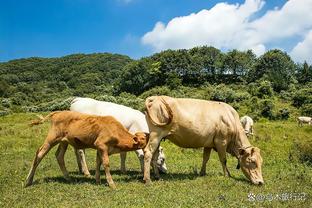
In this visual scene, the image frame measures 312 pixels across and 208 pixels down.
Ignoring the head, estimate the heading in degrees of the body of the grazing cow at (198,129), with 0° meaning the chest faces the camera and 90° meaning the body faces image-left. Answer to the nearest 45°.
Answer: approximately 270°

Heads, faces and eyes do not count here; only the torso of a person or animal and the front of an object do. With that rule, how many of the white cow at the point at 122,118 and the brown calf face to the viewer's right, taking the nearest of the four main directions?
2

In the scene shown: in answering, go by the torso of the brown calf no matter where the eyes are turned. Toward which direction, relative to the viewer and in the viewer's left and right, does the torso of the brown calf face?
facing to the right of the viewer

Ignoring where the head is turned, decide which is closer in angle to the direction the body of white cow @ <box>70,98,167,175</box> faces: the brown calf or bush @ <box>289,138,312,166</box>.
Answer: the bush

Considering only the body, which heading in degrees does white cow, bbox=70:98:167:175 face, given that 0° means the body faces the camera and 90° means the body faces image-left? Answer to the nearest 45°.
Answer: approximately 270°

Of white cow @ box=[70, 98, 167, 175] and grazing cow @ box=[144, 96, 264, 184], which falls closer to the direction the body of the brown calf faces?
the grazing cow
